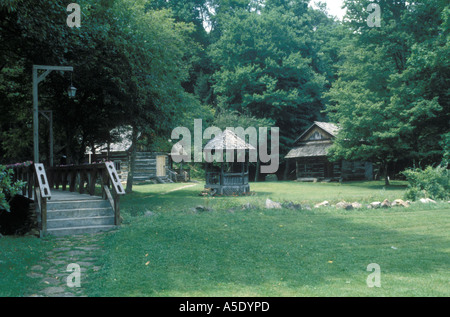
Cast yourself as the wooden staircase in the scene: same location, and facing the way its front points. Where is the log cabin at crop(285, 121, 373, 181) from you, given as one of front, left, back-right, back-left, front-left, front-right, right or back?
back-left

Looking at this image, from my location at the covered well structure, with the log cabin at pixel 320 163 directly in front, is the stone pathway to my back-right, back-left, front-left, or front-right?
back-right

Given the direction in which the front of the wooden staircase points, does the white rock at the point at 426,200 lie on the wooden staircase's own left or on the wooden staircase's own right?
on the wooden staircase's own left

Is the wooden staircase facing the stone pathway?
yes

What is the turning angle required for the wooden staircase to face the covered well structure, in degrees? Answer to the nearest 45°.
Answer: approximately 135° to its left

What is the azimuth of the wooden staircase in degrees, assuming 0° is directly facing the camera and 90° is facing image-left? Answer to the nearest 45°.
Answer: approximately 0°

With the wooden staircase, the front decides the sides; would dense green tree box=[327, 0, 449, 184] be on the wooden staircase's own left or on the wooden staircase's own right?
on the wooden staircase's own left

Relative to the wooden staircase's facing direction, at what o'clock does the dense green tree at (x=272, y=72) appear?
The dense green tree is roughly at 7 o'clock from the wooden staircase.

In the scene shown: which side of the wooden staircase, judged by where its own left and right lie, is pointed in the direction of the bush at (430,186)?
left
